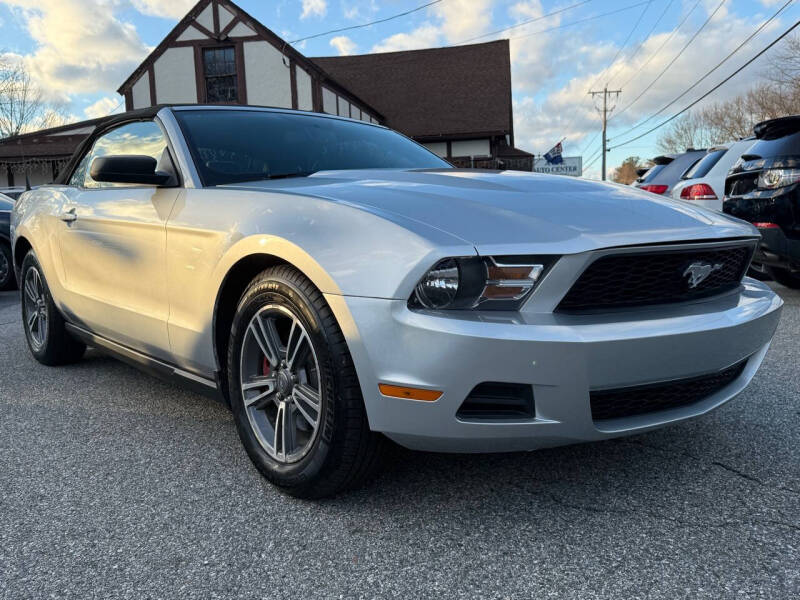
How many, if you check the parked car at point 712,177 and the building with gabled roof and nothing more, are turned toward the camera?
1

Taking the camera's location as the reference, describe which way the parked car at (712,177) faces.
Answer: facing away from the viewer and to the right of the viewer

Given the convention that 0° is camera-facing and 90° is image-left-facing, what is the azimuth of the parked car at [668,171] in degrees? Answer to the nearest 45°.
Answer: approximately 225°

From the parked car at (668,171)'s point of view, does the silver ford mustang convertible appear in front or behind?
behind

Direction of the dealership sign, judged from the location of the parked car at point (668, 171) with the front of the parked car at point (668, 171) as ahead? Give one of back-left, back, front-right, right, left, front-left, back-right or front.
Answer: front-left
